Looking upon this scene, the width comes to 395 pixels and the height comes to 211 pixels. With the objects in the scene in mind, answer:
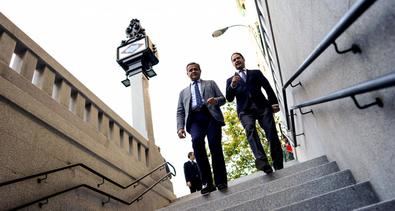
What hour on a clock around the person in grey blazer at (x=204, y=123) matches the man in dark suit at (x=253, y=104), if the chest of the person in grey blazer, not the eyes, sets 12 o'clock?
The man in dark suit is roughly at 9 o'clock from the person in grey blazer.

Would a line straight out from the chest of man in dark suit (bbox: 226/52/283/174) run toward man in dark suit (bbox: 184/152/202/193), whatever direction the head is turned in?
no

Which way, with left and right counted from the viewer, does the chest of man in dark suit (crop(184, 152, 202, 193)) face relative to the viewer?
facing the viewer and to the right of the viewer

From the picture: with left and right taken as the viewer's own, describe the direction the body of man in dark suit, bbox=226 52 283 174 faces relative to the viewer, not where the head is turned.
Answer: facing the viewer

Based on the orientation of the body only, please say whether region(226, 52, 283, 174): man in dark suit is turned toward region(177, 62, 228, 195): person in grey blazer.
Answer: no

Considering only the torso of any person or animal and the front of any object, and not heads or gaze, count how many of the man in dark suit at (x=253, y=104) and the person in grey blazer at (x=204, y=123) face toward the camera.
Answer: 2

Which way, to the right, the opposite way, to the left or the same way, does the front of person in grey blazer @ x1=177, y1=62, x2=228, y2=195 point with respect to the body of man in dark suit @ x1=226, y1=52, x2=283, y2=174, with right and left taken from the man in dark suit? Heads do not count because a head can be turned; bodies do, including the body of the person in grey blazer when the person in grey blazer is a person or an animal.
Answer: the same way

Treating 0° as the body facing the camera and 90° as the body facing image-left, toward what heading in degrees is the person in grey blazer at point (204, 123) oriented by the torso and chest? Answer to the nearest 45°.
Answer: approximately 0°

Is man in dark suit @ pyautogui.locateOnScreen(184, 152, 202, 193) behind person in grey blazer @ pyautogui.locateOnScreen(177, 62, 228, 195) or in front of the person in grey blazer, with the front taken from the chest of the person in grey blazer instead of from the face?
behind

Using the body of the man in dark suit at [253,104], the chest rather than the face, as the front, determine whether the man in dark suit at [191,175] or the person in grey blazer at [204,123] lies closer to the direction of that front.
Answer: the person in grey blazer

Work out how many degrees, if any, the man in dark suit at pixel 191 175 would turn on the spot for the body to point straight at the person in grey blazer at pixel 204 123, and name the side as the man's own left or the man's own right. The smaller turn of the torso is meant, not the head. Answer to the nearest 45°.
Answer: approximately 45° to the man's own right
